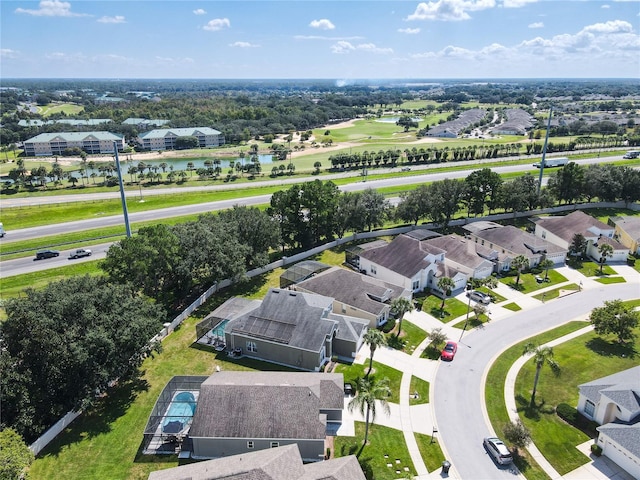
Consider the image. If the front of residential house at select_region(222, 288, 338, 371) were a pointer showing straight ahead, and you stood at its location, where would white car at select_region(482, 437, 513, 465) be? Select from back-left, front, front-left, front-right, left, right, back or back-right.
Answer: front-right

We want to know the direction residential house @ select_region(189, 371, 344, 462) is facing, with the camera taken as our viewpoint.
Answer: facing to the right of the viewer

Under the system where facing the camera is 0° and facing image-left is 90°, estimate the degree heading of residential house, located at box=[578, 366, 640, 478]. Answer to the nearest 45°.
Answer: approximately 45°

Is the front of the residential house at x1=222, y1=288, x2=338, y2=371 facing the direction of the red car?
yes

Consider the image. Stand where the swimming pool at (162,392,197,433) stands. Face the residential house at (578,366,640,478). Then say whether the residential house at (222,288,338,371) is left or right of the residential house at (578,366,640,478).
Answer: left

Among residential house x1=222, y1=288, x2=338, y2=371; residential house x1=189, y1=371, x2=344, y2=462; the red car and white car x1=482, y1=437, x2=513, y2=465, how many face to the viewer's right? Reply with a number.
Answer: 2

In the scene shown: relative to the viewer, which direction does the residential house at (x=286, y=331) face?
to the viewer's right

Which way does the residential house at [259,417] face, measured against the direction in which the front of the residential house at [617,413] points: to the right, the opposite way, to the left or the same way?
the opposite way

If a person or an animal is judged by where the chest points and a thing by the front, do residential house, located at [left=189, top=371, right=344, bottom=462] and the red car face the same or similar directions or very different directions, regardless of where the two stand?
very different directions

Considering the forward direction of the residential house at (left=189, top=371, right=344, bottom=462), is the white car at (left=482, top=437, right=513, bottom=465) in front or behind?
in front

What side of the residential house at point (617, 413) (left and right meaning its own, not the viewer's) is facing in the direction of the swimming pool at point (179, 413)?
front

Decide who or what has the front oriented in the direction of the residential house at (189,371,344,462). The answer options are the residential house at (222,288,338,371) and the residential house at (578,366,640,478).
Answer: the residential house at (578,366,640,478)

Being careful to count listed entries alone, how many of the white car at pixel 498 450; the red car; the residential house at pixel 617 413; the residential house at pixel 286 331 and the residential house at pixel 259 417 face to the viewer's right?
2

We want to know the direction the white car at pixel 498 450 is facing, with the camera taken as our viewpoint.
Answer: facing away from the viewer and to the left of the viewer

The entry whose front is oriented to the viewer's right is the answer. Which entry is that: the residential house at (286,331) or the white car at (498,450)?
the residential house
